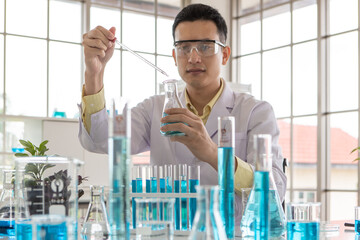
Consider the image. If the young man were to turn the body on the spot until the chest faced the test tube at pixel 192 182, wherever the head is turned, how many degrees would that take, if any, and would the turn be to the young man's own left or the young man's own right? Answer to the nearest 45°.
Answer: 0° — they already face it

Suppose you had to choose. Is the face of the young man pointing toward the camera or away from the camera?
toward the camera

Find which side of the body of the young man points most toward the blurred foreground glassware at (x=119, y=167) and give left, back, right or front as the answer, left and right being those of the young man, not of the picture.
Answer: front

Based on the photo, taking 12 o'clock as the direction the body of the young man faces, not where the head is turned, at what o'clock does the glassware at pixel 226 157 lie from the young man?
The glassware is roughly at 12 o'clock from the young man.

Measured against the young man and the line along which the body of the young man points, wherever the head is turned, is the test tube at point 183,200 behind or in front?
in front

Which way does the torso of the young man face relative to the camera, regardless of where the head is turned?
toward the camera

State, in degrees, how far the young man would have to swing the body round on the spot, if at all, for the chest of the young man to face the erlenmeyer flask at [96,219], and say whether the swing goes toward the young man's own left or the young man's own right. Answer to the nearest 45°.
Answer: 0° — they already face it

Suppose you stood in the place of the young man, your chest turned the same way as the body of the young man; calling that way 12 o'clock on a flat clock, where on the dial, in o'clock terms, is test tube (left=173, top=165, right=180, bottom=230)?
The test tube is roughly at 12 o'clock from the young man.

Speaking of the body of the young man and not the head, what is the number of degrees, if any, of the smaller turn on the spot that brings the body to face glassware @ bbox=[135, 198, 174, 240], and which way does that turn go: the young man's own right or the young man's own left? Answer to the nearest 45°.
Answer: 0° — they already face it
